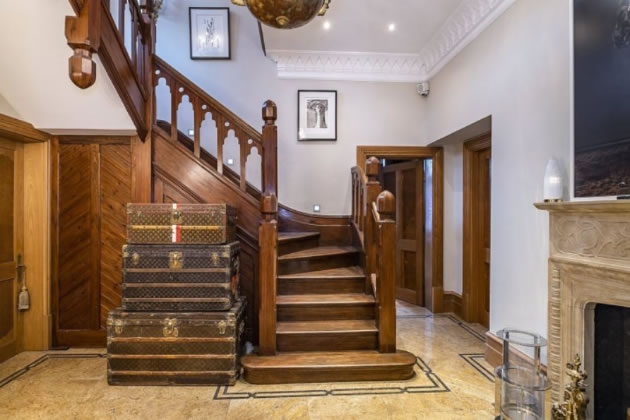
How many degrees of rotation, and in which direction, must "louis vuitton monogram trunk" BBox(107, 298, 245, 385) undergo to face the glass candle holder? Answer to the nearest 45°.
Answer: approximately 45° to its left

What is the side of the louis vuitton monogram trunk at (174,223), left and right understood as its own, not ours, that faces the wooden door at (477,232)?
left

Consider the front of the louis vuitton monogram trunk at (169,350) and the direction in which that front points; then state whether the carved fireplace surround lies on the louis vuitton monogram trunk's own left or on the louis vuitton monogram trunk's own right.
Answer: on the louis vuitton monogram trunk's own left

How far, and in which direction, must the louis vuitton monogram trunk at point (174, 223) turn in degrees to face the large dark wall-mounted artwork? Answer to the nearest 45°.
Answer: approximately 45° to its left

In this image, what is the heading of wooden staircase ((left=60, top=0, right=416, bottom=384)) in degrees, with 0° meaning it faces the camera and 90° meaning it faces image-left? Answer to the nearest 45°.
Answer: approximately 0°
